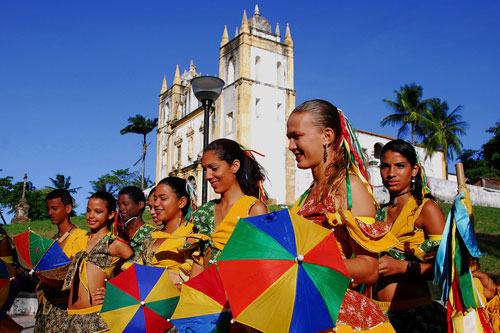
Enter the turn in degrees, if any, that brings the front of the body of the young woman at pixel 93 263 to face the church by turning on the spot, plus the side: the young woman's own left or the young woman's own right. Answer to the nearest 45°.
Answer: approximately 180°

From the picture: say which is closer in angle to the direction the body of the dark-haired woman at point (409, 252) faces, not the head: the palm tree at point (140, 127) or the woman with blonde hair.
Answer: the woman with blonde hair

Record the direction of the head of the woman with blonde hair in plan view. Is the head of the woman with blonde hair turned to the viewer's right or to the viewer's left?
to the viewer's left

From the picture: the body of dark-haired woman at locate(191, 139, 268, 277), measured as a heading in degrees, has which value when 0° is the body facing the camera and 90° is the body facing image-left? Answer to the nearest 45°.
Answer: approximately 45°

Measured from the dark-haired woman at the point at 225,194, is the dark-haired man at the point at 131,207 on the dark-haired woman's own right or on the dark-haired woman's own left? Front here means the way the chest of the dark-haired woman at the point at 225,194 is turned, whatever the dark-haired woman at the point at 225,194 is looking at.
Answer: on the dark-haired woman's own right

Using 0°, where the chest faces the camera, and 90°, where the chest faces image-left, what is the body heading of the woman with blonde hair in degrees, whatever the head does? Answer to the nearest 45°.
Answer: approximately 45°

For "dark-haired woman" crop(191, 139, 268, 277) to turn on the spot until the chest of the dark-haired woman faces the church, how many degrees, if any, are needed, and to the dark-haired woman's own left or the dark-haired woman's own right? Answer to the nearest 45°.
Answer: approximately 135° to the dark-haired woman's own right

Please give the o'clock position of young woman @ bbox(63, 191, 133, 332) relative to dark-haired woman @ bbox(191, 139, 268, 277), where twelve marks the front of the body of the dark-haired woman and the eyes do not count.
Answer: The young woman is roughly at 3 o'clock from the dark-haired woman.

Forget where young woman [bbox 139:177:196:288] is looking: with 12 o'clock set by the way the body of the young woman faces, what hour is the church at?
The church is roughly at 5 o'clock from the young woman.

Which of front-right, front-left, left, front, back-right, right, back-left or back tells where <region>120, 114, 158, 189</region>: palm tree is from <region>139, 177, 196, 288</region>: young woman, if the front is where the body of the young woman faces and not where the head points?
back-right

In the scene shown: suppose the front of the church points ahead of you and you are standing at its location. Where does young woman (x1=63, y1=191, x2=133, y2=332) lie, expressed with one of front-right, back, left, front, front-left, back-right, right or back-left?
front-left

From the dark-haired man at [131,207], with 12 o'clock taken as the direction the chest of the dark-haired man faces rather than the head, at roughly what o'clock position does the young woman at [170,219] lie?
The young woman is roughly at 10 o'clock from the dark-haired man.
